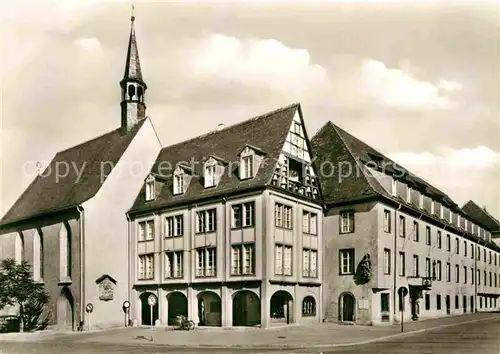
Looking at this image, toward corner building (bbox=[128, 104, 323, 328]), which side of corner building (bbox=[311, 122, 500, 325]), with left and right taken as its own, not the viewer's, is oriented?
right

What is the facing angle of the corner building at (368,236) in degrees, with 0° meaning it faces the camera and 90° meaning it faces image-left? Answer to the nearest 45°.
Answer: approximately 315°
